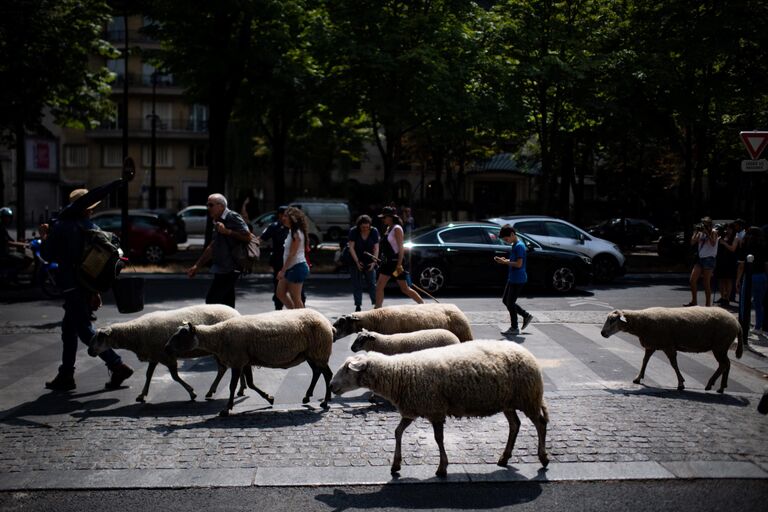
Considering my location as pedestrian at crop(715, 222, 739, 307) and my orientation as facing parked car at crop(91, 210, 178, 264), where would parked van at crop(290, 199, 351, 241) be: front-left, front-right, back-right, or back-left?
front-right

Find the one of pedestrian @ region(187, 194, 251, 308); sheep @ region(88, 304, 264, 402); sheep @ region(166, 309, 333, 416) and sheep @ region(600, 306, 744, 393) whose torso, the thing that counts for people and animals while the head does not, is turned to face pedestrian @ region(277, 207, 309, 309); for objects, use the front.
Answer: sheep @ region(600, 306, 744, 393)

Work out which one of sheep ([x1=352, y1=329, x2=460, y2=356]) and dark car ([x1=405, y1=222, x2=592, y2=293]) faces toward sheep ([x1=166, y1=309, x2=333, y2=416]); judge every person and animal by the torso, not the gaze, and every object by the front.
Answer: sheep ([x1=352, y1=329, x2=460, y2=356])

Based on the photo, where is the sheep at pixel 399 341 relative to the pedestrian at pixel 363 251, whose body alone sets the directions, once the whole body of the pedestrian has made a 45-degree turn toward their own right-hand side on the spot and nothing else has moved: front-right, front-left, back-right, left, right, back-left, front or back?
front-left

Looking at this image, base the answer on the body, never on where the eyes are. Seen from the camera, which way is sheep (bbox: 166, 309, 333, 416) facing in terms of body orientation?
to the viewer's left

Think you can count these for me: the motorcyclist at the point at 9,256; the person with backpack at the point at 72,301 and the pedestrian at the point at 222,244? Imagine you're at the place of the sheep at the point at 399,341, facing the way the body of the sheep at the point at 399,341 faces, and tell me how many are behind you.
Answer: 0

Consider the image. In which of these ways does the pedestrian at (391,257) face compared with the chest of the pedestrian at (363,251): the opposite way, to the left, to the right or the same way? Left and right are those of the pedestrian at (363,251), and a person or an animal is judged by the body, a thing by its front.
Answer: to the right

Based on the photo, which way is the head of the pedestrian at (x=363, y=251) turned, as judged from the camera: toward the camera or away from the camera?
toward the camera

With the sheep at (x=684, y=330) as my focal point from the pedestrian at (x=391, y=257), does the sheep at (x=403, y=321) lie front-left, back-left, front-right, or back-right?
front-right

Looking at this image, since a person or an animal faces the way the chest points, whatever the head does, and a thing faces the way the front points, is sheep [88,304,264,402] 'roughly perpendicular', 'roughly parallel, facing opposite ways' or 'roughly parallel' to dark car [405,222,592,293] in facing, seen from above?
roughly parallel, facing opposite ways

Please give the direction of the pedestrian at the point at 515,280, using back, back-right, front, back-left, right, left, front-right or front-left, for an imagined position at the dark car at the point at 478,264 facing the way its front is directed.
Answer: right

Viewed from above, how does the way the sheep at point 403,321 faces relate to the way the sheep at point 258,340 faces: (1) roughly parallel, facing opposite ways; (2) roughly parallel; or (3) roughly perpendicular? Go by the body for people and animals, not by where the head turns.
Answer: roughly parallel

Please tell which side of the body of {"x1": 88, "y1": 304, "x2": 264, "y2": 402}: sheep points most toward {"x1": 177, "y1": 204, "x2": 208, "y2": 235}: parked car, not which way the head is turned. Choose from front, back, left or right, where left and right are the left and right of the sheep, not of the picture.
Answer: right

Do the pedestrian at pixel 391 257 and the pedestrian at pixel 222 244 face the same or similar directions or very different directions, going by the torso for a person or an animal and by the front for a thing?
same or similar directions

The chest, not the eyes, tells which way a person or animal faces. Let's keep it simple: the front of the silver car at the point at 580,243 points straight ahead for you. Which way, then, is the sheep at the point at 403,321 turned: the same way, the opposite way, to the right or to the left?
the opposite way

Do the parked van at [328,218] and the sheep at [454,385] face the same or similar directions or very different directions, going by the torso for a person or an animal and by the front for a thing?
same or similar directions

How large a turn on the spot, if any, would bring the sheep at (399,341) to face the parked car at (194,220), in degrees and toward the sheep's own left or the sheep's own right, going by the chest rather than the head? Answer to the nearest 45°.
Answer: approximately 90° to the sheep's own right

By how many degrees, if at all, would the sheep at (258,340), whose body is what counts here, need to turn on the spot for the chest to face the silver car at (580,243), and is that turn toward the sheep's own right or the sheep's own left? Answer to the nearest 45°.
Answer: approximately 135° to the sheep's own right

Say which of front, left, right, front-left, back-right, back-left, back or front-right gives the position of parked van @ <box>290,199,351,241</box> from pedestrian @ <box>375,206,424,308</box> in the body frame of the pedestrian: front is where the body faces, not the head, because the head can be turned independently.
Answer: right

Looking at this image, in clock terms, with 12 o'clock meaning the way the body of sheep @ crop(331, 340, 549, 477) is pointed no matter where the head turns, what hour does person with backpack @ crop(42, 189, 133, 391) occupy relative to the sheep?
The person with backpack is roughly at 1 o'clock from the sheep.

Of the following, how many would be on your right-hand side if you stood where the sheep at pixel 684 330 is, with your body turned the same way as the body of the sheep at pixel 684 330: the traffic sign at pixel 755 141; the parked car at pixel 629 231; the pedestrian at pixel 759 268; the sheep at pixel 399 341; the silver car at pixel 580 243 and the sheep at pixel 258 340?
4
